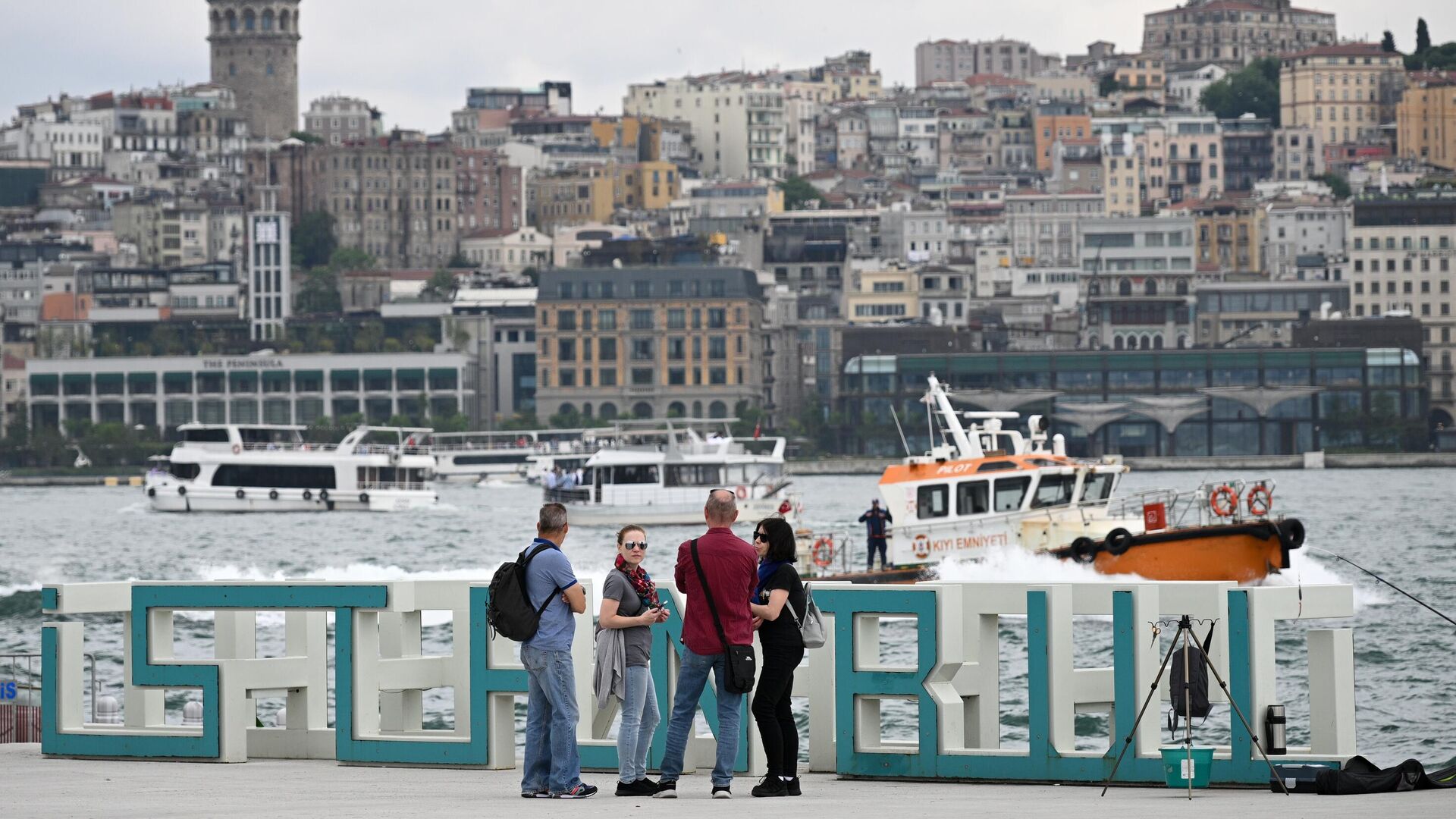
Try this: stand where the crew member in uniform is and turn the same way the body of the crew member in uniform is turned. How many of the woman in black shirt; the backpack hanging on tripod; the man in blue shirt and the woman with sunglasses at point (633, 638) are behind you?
0

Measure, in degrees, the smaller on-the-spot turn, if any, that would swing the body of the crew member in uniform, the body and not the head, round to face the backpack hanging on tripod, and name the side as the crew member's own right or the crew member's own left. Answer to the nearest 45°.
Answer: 0° — they already face it

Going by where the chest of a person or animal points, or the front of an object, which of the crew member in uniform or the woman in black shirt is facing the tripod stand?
the crew member in uniform

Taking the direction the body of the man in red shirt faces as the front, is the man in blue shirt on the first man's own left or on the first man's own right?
on the first man's own left

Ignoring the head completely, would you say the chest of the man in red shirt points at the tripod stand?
no

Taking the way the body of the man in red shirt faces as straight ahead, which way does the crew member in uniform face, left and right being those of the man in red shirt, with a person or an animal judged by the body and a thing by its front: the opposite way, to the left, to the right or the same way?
the opposite way

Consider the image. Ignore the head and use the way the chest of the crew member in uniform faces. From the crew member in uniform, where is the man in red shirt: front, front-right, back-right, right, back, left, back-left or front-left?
front

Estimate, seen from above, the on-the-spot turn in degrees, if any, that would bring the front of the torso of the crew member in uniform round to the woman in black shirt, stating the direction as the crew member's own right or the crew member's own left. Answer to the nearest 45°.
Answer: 0° — they already face them

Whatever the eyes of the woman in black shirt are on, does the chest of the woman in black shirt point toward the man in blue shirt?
yes

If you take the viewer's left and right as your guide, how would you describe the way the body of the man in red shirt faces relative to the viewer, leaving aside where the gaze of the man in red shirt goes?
facing away from the viewer

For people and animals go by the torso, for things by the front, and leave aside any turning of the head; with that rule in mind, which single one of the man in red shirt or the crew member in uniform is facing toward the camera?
the crew member in uniform

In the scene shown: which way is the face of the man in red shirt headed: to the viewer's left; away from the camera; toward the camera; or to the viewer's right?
away from the camera

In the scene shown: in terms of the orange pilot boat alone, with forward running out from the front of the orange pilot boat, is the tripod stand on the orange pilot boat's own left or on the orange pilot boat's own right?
on the orange pilot boat's own right

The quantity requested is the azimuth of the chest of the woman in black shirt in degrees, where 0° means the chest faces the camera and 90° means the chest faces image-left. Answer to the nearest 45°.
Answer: approximately 90°

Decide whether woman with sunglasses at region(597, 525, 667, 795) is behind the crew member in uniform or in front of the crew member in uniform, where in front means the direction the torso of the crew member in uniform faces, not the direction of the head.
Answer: in front

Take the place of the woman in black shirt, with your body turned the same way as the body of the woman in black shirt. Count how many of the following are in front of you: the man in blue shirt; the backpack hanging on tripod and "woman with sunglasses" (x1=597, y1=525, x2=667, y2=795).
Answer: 2
